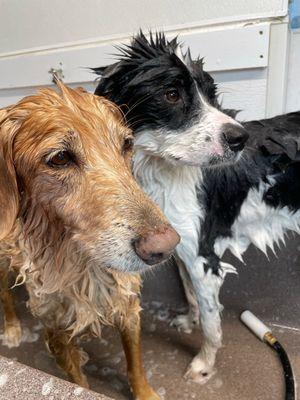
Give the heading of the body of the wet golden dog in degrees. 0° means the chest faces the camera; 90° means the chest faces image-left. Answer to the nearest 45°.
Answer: approximately 315°

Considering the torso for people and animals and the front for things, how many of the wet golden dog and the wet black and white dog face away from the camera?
0

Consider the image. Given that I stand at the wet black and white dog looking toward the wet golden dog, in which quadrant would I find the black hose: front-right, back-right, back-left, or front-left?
back-left

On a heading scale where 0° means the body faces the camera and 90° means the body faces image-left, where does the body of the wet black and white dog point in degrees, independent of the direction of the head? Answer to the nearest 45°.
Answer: approximately 45°

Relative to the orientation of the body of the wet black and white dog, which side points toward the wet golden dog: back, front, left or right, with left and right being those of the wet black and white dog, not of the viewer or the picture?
front

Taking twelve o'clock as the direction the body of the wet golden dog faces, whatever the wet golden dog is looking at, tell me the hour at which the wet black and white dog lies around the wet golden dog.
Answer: The wet black and white dog is roughly at 9 o'clock from the wet golden dog.
